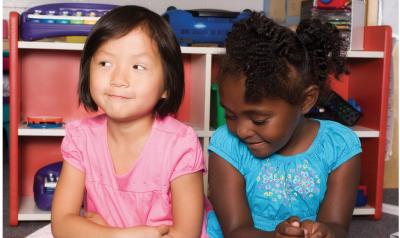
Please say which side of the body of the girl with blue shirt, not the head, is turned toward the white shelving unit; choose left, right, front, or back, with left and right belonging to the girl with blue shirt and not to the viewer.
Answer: back

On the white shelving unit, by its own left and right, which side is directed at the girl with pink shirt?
front

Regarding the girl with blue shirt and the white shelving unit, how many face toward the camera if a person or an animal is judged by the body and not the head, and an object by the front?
2

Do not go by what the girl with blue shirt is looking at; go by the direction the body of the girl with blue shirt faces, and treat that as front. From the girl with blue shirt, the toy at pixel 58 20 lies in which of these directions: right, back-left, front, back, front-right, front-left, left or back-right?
back-right

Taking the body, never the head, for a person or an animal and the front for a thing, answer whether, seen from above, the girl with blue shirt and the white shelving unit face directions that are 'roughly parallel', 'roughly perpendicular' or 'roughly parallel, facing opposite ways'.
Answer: roughly parallel

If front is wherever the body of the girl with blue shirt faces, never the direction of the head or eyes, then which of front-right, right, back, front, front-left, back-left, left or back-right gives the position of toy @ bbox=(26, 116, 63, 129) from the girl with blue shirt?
back-right

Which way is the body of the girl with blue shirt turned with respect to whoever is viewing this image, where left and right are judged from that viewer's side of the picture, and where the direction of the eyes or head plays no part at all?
facing the viewer

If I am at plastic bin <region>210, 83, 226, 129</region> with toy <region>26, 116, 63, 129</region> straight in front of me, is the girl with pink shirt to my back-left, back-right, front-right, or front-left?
front-left

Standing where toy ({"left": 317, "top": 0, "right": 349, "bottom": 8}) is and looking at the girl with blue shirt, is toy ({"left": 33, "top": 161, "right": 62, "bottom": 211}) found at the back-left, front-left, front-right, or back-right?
front-right

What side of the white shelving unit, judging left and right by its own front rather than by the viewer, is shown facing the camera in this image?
front
